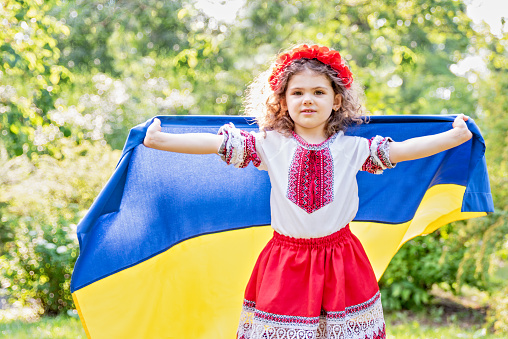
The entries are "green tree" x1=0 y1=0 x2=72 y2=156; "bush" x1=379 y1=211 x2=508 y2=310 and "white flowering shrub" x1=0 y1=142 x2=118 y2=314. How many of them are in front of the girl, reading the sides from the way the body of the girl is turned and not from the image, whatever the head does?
0

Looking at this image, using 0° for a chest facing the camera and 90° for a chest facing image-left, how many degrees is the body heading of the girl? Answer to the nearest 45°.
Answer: approximately 0°

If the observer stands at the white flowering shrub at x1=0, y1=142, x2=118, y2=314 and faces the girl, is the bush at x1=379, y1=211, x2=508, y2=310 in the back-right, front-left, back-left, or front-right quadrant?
front-left

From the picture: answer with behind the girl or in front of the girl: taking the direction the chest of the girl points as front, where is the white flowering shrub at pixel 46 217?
behind

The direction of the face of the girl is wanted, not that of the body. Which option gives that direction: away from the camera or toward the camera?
toward the camera

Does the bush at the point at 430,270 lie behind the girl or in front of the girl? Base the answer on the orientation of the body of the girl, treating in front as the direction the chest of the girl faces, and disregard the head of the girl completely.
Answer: behind

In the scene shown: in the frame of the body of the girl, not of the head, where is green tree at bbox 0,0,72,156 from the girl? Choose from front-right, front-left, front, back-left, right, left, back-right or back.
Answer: back-right

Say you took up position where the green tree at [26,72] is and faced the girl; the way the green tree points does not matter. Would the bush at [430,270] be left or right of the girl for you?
left
